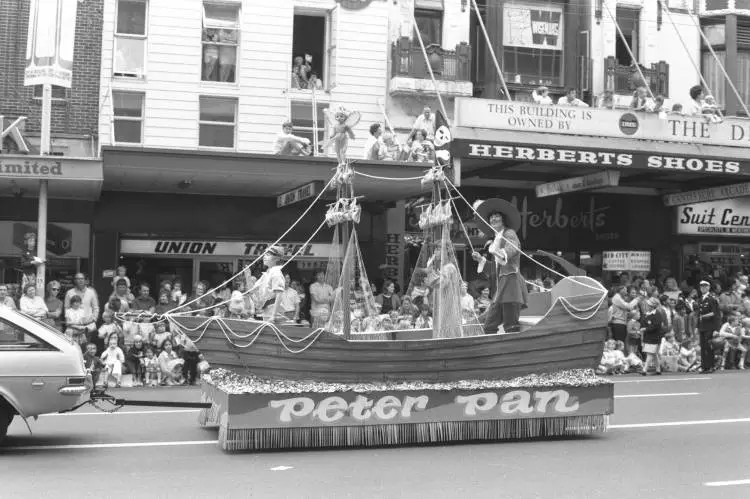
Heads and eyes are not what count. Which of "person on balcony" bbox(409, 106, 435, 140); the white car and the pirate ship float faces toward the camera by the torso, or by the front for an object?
the person on balcony

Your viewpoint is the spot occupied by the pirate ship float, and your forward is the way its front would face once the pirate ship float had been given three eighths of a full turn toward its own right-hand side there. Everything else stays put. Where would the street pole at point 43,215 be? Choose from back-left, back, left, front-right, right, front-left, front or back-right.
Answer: left

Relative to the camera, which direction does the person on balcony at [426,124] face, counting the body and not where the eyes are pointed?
toward the camera

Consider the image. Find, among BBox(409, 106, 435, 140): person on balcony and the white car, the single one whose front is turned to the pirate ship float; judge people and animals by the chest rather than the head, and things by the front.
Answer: the person on balcony

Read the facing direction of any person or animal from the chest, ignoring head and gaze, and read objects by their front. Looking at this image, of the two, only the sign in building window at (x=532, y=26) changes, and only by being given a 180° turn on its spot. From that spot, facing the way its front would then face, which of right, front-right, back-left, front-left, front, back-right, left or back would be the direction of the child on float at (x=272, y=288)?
back

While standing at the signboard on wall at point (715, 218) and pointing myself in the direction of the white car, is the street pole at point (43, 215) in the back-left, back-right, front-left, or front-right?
front-right

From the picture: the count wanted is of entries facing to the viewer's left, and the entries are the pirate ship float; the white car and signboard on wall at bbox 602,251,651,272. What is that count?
2

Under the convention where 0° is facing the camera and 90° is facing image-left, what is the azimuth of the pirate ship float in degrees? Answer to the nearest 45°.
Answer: approximately 90°

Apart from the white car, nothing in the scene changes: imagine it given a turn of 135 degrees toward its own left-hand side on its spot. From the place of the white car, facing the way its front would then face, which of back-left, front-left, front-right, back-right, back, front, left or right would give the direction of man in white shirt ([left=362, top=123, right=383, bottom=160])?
left

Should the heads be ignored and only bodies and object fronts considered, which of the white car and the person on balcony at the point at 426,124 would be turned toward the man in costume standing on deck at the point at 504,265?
the person on balcony

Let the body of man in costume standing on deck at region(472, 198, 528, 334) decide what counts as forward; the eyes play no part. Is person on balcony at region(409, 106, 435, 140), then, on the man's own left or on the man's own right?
on the man's own right

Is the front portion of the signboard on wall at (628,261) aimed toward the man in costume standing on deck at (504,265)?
yes

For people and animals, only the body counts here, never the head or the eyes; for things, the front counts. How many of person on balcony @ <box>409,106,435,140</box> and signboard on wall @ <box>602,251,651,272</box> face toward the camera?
2

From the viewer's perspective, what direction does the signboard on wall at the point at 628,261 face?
toward the camera

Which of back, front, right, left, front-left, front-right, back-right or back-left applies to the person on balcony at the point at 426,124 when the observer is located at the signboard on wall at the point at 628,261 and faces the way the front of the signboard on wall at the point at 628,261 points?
front-right

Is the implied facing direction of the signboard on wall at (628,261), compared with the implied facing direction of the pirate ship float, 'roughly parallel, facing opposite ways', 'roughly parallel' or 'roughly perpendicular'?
roughly perpendicular

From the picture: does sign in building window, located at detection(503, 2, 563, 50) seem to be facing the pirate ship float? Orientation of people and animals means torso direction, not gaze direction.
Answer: yes

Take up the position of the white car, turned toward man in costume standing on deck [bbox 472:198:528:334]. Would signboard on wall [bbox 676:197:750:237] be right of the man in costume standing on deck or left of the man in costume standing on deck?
left

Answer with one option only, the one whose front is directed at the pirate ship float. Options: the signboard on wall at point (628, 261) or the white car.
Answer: the signboard on wall
